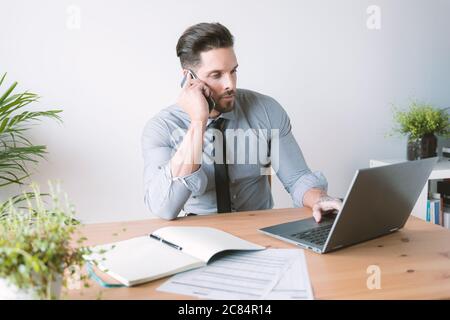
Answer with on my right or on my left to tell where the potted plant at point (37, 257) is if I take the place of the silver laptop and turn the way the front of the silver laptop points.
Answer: on my left

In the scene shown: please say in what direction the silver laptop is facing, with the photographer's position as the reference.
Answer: facing away from the viewer and to the left of the viewer

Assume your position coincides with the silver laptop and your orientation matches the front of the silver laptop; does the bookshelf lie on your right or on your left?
on your right

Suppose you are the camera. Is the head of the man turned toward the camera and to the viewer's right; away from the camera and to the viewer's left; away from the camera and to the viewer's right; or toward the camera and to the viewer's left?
toward the camera and to the viewer's right

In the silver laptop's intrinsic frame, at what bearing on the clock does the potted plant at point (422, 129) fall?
The potted plant is roughly at 2 o'clock from the silver laptop.

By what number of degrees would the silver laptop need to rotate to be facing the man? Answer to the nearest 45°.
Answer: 0° — it already faces them
